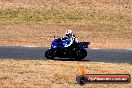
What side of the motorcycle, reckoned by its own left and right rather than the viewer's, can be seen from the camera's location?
left
